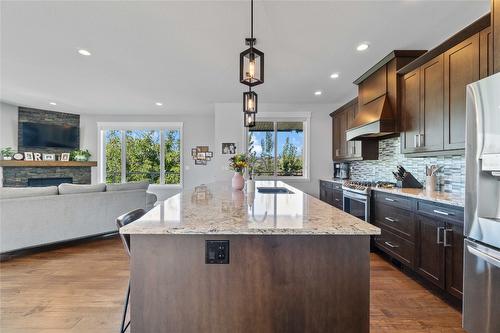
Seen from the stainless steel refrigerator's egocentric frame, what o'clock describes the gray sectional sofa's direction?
The gray sectional sofa is roughly at 1 o'clock from the stainless steel refrigerator.

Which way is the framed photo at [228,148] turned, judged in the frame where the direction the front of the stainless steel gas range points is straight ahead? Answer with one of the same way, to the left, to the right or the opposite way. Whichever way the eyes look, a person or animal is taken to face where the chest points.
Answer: to the left

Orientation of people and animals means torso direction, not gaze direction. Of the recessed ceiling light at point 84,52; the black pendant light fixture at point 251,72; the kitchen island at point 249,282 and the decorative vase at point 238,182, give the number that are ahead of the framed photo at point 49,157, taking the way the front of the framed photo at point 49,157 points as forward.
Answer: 4

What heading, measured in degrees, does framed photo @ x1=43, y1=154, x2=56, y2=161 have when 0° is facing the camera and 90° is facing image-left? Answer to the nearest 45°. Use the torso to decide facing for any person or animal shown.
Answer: approximately 0°

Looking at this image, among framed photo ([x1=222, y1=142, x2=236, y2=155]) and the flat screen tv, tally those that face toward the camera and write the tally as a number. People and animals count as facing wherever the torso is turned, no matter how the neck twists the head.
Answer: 2

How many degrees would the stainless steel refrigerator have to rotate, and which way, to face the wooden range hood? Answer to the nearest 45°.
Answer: approximately 90° to its right

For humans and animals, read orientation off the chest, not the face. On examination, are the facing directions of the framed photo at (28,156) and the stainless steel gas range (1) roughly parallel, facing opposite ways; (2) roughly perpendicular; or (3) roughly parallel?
roughly perpendicular

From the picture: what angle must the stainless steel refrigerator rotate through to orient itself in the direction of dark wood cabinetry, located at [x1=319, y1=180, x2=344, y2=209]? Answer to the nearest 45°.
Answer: approximately 90° to its right

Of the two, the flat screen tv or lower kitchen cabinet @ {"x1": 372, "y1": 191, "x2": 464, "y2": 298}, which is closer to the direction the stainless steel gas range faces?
the flat screen tv

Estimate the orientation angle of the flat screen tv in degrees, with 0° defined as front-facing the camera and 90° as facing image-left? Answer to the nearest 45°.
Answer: approximately 0°

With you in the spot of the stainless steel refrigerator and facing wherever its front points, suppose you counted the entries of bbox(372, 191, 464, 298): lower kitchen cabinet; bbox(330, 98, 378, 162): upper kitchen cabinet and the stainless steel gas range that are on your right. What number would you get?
3

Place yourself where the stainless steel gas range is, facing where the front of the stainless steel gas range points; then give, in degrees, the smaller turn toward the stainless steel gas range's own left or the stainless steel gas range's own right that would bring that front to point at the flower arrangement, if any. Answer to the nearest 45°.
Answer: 0° — it already faces it
